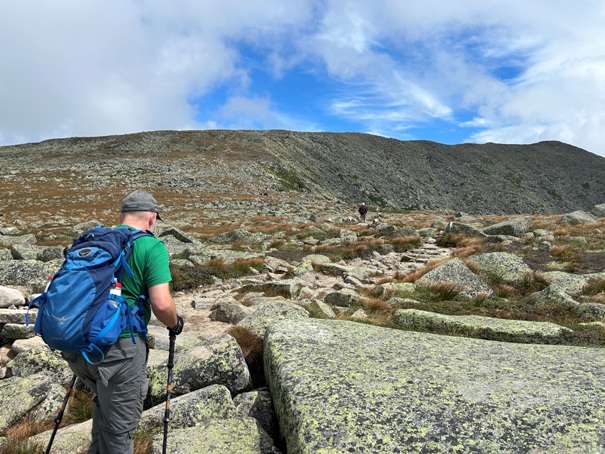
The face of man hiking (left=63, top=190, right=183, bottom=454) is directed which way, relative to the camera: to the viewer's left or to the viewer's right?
to the viewer's right

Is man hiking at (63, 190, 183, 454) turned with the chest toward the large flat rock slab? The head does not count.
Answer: no

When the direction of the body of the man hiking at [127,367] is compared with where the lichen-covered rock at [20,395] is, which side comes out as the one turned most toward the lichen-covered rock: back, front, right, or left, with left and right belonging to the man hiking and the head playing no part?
left

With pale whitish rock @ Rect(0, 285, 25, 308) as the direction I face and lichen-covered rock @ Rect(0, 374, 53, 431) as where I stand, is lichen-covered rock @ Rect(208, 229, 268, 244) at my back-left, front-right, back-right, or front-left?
front-right

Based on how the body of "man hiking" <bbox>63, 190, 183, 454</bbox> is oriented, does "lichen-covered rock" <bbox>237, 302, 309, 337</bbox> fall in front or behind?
in front

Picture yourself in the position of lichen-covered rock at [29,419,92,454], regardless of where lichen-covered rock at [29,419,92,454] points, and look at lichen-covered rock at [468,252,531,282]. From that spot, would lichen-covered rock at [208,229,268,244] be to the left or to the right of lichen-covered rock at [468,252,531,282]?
left

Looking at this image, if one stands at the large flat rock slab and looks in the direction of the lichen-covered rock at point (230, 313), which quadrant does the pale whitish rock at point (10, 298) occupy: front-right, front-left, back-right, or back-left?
front-left

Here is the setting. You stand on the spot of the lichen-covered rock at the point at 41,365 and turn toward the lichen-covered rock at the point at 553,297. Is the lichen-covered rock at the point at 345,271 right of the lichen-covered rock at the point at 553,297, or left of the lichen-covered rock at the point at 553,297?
left

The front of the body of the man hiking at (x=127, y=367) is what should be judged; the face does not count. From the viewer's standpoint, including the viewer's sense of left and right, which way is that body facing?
facing away from the viewer and to the right of the viewer

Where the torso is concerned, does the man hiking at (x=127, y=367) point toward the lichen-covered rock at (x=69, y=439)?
no

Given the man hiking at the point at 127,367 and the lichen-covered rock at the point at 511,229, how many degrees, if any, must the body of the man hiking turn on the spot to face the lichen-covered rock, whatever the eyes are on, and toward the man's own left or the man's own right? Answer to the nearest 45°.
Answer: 0° — they already face it

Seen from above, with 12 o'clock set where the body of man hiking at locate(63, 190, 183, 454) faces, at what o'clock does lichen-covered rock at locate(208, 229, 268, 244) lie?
The lichen-covered rock is roughly at 11 o'clock from the man hiking.

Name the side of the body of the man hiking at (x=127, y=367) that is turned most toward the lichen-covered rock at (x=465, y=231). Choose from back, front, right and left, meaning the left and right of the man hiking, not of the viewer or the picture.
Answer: front
